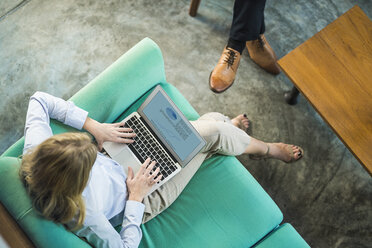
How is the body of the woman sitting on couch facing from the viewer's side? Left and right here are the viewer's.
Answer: facing away from the viewer and to the right of the viewer

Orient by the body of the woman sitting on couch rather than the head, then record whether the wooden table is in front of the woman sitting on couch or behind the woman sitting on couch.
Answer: in front

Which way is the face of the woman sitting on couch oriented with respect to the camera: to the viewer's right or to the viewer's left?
to the viewer's right
